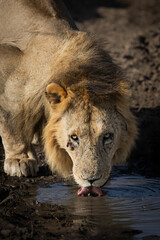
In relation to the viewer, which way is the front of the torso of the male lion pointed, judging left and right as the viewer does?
facing the viewer and to the right of the viewer
